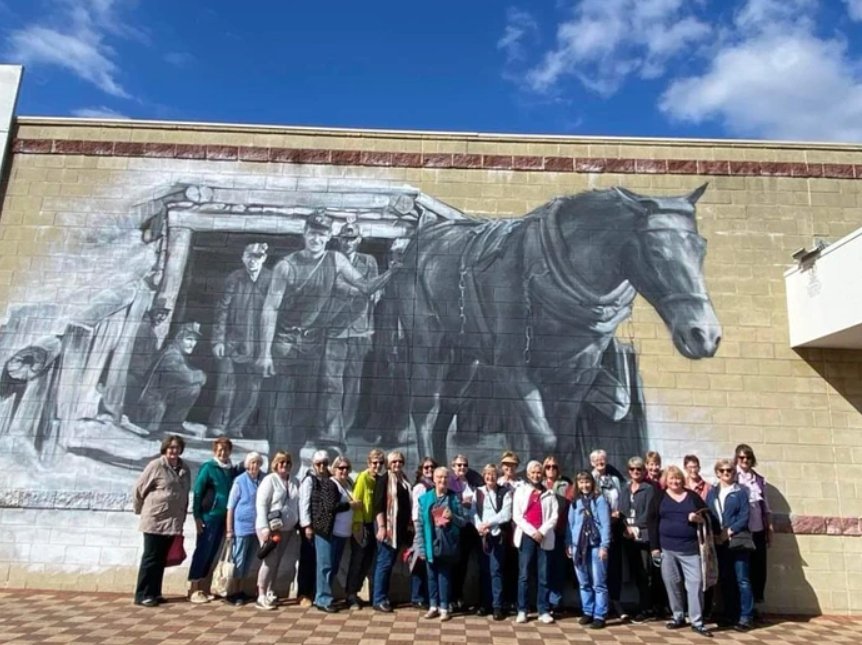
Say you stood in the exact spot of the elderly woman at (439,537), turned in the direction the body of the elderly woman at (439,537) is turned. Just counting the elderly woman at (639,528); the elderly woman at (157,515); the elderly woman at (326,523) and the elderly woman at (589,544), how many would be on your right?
2

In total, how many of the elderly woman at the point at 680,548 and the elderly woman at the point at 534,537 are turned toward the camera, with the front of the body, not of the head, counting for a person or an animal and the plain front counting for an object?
2

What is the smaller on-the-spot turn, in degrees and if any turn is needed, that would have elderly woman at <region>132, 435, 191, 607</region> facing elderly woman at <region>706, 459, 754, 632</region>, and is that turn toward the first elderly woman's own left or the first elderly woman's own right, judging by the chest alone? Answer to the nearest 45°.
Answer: approximately 45° to the first elderly woman's own left

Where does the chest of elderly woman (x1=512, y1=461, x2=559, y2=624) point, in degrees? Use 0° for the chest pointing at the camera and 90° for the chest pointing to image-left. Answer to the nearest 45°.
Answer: approximately 0°
